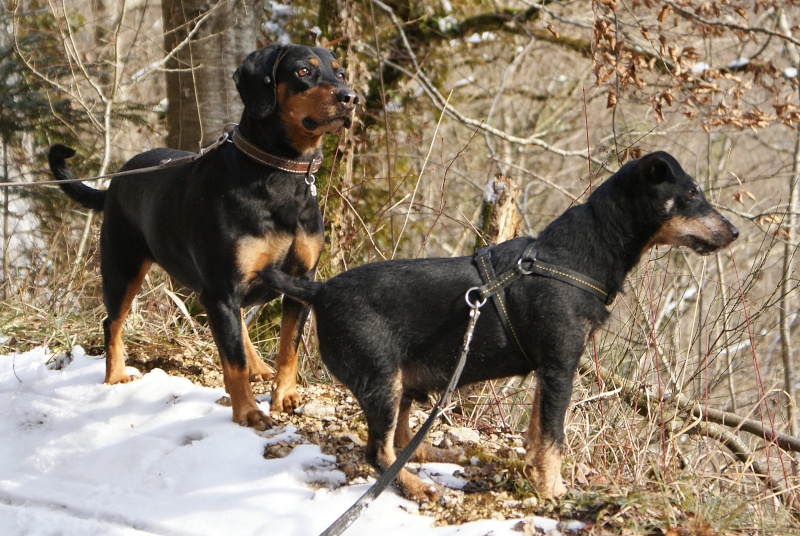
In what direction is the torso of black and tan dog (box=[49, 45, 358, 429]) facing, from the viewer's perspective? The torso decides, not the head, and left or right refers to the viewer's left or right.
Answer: facing the viewer and to the right of the viewer

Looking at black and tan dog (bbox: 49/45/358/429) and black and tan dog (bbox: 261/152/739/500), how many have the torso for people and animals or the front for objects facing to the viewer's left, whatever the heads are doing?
0

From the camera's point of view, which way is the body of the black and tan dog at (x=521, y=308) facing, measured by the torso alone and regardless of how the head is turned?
to the viewer's right

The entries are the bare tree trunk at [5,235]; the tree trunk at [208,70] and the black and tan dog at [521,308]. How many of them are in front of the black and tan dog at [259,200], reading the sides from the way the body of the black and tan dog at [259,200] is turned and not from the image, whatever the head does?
1

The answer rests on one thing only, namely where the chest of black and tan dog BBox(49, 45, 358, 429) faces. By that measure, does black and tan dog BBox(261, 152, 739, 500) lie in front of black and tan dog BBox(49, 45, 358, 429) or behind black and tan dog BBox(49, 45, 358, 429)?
in front

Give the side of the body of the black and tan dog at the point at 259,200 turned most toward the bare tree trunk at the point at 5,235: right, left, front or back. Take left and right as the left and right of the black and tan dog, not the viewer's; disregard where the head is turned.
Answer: back

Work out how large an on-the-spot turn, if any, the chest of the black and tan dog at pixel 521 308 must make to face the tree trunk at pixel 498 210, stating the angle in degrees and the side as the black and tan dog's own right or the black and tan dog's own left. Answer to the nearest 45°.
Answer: approximately 90° to the black and tan dog's own left
